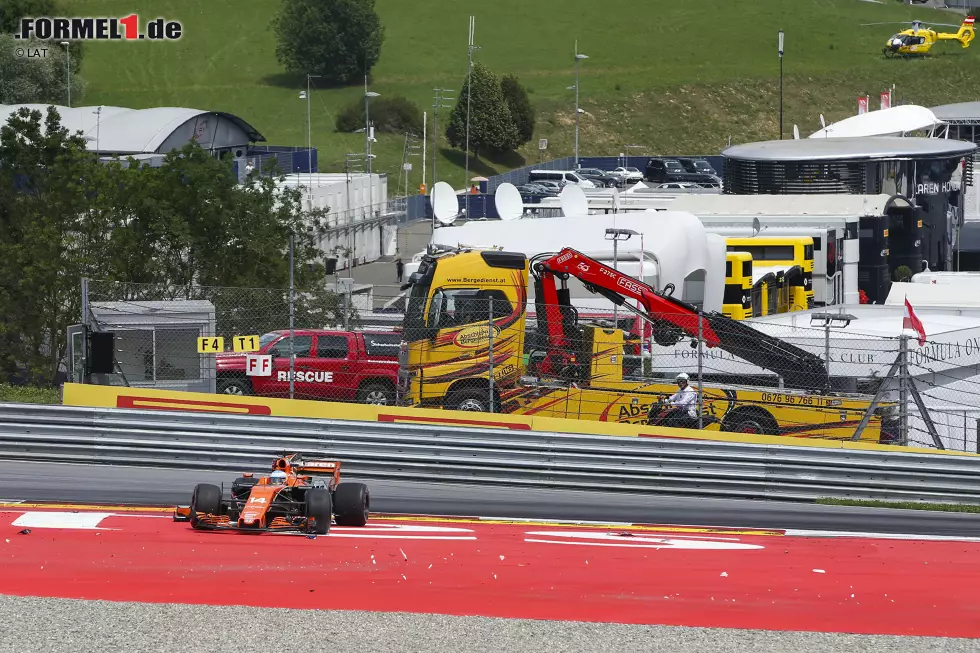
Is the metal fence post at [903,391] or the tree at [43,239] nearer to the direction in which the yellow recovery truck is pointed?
the tree

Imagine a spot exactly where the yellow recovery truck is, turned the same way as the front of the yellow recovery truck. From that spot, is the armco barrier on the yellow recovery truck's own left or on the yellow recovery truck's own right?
on the yellow recovery truck's own left

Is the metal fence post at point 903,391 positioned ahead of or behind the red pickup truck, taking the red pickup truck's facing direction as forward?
behind

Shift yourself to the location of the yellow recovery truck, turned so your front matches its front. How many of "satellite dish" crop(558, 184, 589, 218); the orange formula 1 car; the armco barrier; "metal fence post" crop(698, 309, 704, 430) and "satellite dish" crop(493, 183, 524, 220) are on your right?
2

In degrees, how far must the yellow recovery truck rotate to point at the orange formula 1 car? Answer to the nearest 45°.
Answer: approximately 45° to its left

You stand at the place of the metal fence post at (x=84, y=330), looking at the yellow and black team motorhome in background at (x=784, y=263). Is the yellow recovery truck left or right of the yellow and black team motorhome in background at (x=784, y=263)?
right

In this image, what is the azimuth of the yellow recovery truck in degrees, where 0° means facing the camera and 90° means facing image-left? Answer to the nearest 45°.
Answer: approximately 90°

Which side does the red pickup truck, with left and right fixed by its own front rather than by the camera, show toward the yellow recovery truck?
back

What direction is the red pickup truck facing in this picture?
to the viewer's left

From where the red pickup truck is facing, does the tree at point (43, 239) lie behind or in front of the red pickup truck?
in front

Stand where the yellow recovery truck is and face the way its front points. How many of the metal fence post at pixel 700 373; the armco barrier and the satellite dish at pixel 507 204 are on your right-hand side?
1
